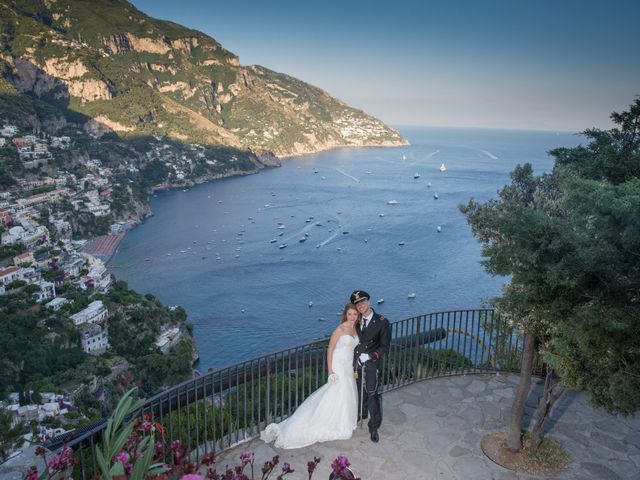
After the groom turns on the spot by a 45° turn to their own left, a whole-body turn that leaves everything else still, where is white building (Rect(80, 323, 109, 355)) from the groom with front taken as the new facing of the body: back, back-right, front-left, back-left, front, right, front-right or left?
back-right

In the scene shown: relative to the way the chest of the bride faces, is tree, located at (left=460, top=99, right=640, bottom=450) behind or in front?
in front

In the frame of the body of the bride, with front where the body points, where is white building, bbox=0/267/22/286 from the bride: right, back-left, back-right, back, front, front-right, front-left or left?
back

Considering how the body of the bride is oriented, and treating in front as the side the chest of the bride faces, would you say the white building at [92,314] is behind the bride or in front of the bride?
behind

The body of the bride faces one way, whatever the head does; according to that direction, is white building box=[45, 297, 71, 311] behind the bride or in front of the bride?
behind

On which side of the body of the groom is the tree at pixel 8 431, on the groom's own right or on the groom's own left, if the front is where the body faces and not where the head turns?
on the groom's own right

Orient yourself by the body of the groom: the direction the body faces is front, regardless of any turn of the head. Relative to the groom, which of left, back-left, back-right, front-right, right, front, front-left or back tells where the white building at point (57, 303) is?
right

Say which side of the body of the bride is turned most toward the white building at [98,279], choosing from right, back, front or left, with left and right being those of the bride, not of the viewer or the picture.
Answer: back

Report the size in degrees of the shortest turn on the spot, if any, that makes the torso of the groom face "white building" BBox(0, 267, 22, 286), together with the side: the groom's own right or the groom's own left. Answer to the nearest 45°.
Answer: approximately 90° to the groom's own right

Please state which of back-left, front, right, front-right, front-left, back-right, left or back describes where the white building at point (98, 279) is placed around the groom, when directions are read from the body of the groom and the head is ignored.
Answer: right

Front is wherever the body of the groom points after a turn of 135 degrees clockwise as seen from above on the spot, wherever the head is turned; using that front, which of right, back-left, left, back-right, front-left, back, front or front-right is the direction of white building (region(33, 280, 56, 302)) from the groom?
front-left

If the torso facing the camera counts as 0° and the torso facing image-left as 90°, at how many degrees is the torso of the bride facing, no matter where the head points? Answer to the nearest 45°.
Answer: approximately 315°

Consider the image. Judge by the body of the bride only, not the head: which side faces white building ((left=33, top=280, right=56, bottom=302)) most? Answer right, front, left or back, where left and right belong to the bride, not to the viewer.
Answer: back
